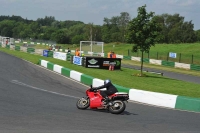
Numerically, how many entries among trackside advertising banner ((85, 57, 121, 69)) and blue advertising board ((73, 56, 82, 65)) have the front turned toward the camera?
2

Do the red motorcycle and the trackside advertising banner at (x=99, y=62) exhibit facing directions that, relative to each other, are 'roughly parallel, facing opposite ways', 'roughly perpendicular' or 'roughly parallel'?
roughly perpendicular

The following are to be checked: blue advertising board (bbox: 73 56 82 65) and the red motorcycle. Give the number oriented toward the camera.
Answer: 1

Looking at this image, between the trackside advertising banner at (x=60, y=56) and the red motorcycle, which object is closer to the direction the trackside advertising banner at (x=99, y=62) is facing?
the red motorcycle

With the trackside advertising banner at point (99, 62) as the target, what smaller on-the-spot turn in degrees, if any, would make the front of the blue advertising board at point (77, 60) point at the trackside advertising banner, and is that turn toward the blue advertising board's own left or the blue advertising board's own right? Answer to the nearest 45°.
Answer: approximately 45° to the blue advertising board's own left

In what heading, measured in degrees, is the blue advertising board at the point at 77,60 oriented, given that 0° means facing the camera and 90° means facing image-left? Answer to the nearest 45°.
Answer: approximately 0°
